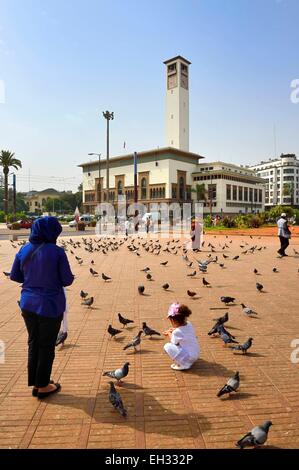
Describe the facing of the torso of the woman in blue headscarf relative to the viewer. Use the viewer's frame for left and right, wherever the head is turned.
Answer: facing away from the viewer and to the right of the viewer

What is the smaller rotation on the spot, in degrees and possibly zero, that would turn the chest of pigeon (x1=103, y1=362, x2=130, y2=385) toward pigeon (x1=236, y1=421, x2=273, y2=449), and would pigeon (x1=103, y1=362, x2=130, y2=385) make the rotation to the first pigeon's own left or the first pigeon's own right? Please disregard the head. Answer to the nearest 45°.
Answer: approximately 45° to the first pigeon's own right

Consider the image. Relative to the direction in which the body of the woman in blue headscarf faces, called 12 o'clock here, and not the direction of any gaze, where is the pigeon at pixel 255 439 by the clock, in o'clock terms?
The pigeon is roughly at 3 o'clock from the woman in blue headscarf.

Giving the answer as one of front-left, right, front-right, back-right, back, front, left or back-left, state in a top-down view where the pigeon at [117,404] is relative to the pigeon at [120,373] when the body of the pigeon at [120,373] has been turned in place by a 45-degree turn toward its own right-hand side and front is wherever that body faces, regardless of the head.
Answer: front-right

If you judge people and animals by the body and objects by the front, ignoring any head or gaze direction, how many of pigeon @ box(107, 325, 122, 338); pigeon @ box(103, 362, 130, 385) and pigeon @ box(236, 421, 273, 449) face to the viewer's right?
2

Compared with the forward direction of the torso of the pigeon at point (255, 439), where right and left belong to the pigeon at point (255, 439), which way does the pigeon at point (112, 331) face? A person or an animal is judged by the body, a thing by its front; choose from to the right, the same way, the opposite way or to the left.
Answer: the opposite way

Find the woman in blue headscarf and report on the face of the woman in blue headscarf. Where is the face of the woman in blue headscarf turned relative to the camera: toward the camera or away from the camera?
away from the camera
